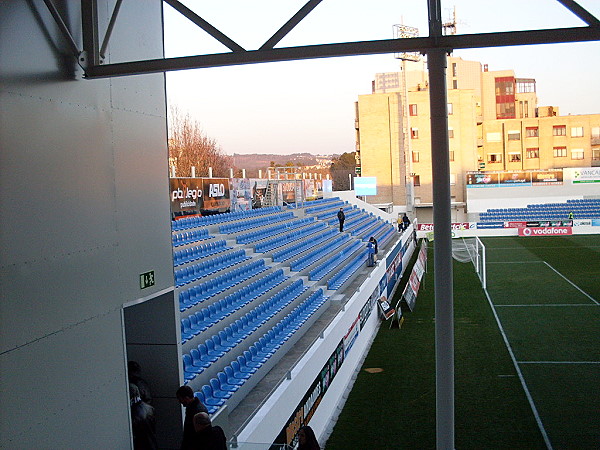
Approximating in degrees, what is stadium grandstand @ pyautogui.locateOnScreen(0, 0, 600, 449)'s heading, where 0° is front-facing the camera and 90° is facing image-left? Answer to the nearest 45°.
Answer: approximately 270°
